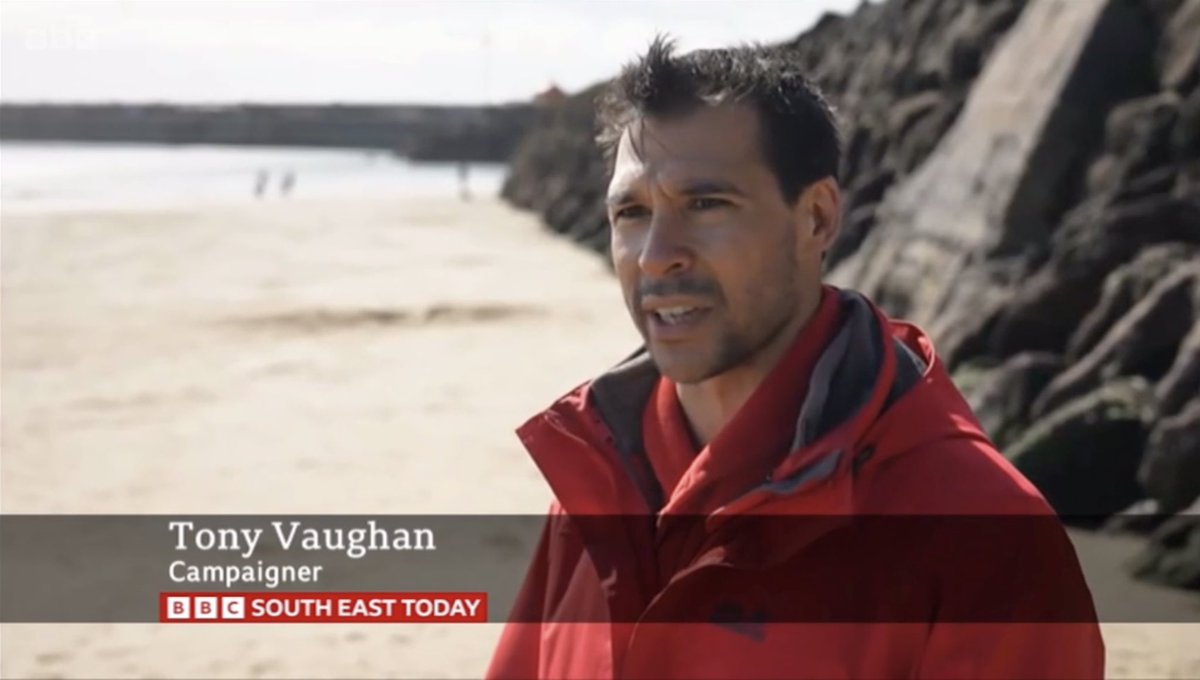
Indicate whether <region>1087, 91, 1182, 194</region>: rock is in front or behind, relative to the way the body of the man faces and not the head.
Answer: behind

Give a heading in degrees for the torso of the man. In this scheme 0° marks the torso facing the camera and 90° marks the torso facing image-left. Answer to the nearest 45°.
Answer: approximately 45°

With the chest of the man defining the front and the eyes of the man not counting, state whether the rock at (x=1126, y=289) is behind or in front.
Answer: behind

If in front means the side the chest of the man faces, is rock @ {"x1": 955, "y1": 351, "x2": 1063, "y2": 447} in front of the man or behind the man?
behind

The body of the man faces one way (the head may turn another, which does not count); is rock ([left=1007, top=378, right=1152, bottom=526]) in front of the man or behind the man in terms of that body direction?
behind

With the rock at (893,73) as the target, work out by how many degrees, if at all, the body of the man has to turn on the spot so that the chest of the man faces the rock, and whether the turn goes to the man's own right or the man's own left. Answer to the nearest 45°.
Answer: approximately 135° to the man's own right

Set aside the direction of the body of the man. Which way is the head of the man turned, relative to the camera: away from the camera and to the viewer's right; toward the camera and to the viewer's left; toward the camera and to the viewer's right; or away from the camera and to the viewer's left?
toward the camera and to the viewer's left
